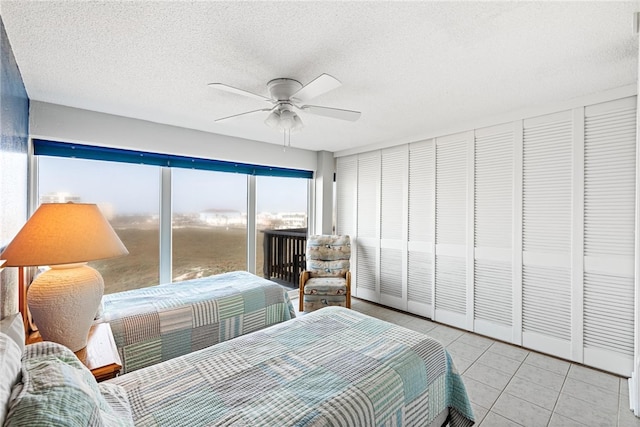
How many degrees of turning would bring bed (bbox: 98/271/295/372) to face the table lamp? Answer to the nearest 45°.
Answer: approximately 180°

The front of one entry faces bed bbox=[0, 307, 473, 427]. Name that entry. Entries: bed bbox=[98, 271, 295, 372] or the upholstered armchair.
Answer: the upholstered armchair

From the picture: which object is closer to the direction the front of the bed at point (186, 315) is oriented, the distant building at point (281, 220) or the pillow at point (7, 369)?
the distant building

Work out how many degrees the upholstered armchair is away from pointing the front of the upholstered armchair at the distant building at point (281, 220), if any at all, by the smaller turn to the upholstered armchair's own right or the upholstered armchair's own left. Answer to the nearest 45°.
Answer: approximately 135° to the upholstered armchair's own right

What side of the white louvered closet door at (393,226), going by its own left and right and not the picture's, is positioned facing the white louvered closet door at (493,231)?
left

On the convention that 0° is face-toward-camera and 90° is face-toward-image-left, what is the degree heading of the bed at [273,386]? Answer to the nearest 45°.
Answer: approximately 225°

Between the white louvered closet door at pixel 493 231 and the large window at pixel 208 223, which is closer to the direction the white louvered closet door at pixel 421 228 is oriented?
the large window

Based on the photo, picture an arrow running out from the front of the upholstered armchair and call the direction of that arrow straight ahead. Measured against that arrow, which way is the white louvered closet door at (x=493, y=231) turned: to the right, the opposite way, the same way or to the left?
to the right

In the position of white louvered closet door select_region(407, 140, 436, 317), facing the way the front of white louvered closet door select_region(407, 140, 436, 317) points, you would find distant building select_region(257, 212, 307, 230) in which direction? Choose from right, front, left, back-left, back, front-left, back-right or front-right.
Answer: front-right
